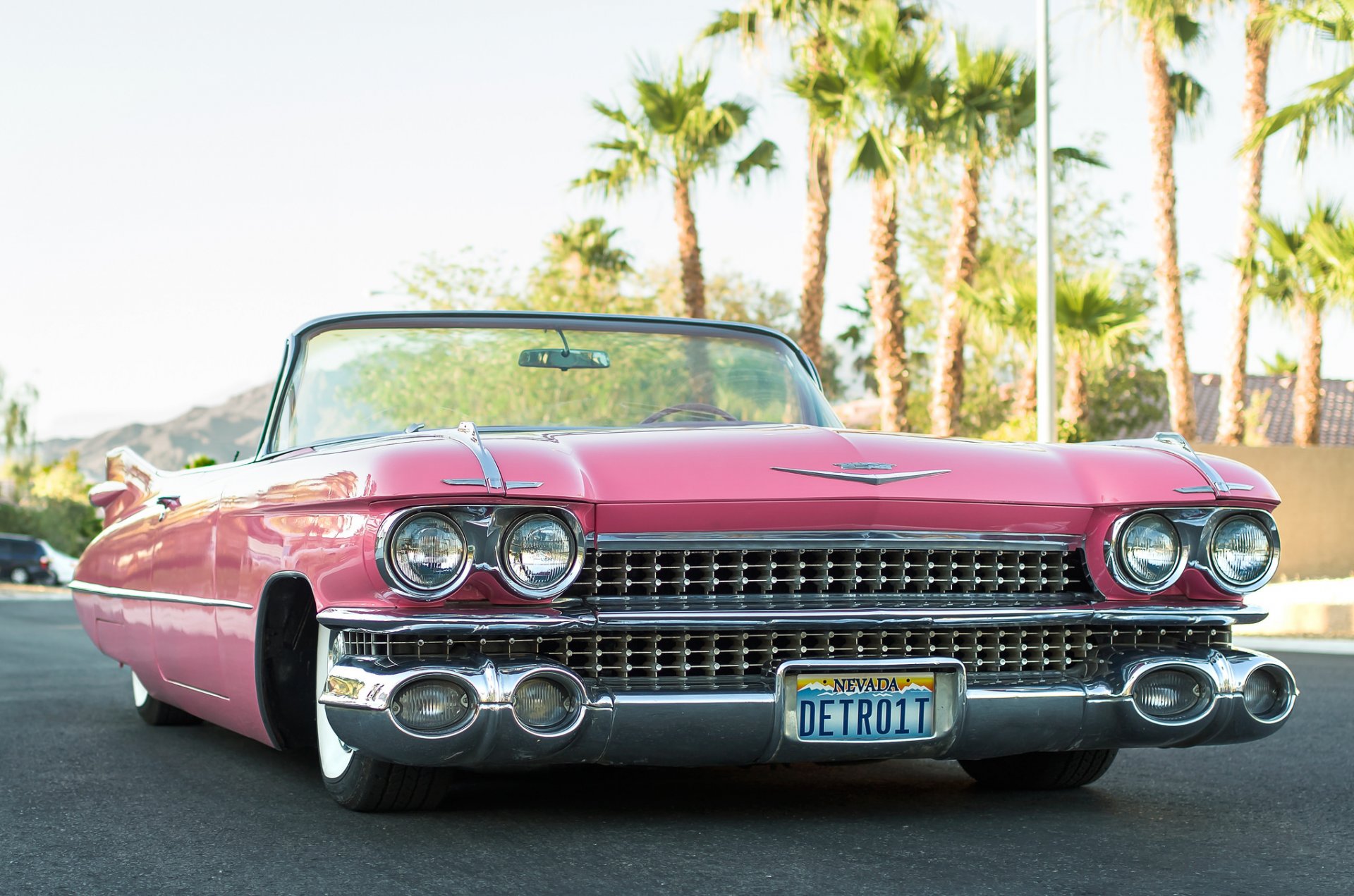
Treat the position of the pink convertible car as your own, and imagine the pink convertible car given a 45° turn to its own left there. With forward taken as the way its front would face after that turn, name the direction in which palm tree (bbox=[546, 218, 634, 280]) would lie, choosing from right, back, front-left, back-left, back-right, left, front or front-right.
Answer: left

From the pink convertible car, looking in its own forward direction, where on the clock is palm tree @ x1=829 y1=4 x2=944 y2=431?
The palm tree is roughly at 8 o'clock from the pink convertible car.

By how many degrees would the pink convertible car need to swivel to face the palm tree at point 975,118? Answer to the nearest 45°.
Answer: approximately 135° to its left

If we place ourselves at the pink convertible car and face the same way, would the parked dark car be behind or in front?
behind

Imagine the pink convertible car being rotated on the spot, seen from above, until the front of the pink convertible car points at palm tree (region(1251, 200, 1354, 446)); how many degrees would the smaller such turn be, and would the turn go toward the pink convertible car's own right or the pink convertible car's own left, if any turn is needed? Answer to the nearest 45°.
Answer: approximately 90° to the pink convertible car's own left

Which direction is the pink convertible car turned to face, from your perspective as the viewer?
facing the viewer and to the right of the viewer

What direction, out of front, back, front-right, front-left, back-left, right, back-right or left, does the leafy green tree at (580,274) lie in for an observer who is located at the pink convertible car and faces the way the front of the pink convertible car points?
back-left

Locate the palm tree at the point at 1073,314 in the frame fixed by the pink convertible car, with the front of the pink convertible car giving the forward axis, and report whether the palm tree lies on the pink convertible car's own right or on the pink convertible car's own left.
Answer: on the pink convertible car's own left
